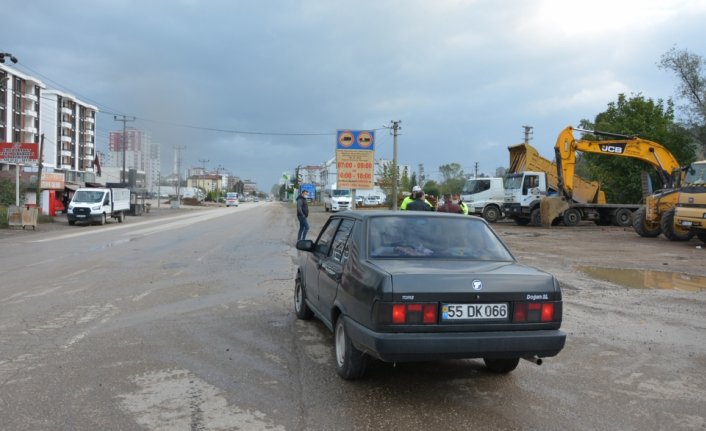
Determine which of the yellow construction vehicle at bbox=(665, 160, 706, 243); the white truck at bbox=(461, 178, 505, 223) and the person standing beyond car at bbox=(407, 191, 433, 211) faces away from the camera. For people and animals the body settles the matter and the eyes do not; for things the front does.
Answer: the person standing beyond car

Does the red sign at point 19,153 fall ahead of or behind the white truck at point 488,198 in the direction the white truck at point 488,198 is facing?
ahead

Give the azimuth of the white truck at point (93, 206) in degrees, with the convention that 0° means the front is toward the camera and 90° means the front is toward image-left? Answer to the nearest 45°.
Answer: approximately 45°

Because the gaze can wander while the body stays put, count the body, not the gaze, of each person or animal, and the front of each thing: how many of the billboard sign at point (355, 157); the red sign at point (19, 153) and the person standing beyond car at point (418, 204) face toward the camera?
2

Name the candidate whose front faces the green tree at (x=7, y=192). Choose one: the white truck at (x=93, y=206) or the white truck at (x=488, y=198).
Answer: the white truck at (x=488, y=198)

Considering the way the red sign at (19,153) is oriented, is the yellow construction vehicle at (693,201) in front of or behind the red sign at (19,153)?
in front

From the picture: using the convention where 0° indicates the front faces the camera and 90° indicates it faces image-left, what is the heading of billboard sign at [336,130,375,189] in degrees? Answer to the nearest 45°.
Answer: approximately 0°

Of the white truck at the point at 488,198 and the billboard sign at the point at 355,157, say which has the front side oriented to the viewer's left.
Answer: the white truck

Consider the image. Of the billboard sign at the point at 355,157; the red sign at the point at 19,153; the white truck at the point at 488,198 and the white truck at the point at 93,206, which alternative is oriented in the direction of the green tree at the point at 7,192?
the white truck at the point at 488,198

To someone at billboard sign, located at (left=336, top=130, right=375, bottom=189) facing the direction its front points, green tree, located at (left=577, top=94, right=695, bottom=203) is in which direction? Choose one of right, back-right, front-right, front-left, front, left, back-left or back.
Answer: back-left

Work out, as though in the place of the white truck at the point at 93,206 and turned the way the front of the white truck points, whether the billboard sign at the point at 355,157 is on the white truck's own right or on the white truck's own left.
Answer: on the white truck's own left

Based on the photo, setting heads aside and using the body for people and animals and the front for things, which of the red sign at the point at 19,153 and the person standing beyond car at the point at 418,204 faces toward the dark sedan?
the red sign
